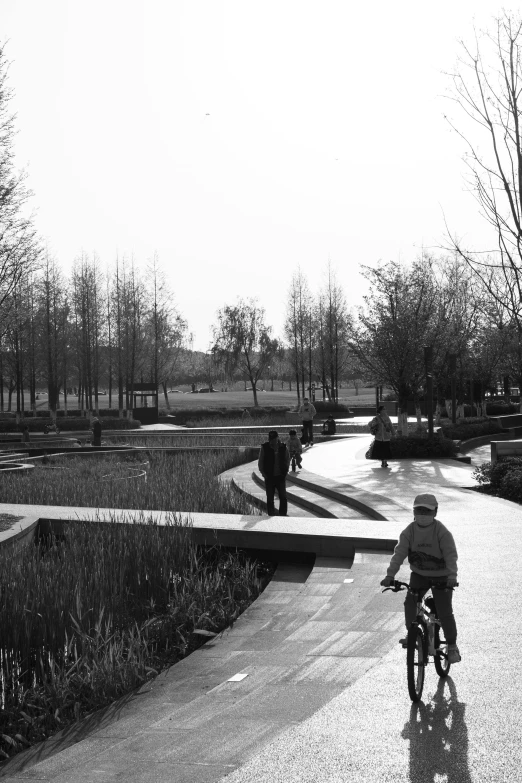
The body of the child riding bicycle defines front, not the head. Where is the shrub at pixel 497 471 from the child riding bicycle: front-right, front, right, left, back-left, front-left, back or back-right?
back

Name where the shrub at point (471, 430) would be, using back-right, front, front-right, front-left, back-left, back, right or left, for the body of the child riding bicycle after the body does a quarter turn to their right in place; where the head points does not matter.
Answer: right

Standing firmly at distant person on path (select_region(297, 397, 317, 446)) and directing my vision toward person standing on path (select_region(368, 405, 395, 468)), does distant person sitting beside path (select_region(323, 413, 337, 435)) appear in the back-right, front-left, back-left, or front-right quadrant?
back-left

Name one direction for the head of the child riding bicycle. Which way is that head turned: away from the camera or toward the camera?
toward the camera

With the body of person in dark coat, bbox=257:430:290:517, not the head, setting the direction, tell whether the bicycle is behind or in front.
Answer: in front

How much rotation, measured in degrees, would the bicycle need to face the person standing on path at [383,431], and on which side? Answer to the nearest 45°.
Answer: approximately 180°

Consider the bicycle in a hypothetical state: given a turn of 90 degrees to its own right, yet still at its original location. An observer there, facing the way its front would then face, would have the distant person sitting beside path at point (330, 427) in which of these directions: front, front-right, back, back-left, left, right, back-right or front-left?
right

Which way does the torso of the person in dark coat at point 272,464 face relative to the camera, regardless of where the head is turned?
toward the camera

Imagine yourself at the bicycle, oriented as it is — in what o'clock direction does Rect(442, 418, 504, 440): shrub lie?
The shrub is roughly at 6 o'clock from the bicycle.

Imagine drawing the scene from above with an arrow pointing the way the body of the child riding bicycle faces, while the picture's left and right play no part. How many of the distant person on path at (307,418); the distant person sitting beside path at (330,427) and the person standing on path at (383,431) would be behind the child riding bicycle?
3

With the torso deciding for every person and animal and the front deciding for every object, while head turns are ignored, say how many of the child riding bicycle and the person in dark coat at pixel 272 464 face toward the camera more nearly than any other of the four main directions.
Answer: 2

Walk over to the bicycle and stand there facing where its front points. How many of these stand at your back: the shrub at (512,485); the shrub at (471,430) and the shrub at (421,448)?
3

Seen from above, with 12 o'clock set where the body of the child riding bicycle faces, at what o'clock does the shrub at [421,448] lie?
The shrub is roughly at 6 o'clock from the child riding bicycle.

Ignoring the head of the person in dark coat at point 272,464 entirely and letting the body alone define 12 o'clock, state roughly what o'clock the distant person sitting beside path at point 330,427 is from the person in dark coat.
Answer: The distant person sitting beside path is roughly at 6 o'clock from the person in dark coat.

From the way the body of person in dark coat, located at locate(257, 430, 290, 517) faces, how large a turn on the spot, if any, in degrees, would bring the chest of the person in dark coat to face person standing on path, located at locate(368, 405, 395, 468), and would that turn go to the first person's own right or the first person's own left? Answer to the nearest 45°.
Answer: approximately 180°

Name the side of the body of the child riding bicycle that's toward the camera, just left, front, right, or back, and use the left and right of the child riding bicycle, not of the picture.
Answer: front

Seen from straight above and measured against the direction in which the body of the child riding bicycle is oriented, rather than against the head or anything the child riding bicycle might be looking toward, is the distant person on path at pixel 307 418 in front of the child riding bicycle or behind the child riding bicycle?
behind
